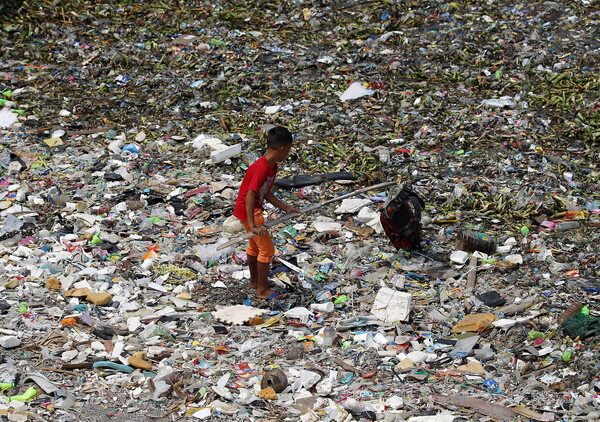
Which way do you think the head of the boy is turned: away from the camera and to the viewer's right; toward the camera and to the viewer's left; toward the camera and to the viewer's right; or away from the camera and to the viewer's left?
away from the camera and to the viewer's right

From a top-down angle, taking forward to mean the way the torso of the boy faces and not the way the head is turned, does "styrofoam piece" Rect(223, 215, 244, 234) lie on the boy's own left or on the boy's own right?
on the boy's own left

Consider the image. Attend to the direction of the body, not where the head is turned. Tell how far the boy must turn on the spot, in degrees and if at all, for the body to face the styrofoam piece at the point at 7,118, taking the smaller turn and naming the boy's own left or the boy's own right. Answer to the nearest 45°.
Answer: approximately 135° to the boy's own left

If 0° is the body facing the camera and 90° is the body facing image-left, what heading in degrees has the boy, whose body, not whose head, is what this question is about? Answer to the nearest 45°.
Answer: approximately 270°

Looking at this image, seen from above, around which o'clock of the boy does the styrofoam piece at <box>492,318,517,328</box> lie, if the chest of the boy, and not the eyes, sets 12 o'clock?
The styrofoam piece is roughly at 1 o'clock from the boy.

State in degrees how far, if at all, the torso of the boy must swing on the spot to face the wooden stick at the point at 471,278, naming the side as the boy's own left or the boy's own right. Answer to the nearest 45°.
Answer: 0° — they already face it

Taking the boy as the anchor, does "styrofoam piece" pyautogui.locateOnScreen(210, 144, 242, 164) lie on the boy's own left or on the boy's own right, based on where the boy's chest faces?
on the boy's own left

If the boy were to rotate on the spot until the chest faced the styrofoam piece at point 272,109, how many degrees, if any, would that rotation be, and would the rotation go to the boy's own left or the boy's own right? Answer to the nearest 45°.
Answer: approximately 90° to the boy's own left

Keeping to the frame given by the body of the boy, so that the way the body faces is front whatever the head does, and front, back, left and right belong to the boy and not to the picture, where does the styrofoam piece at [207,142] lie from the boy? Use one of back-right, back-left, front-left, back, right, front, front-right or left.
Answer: left

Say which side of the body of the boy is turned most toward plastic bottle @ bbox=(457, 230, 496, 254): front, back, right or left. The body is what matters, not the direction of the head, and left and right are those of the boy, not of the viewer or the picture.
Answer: front
